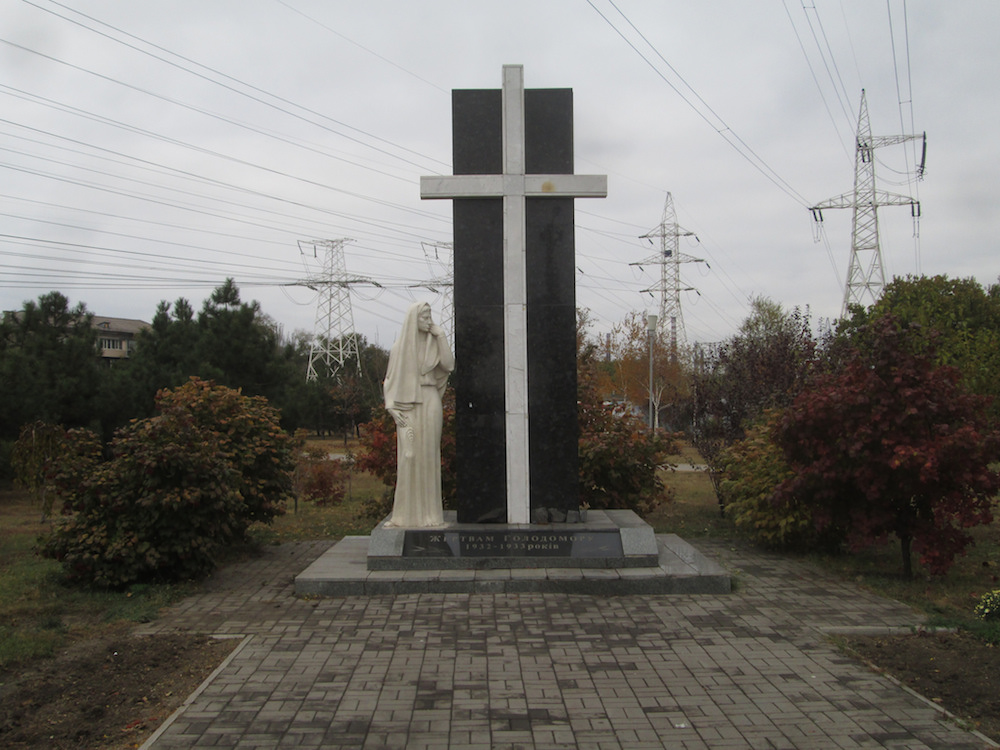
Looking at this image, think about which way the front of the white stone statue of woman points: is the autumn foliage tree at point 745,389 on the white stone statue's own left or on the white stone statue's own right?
on the white stone statue's own left

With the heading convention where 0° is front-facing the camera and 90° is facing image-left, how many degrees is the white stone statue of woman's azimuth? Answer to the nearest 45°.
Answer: approximately 315°

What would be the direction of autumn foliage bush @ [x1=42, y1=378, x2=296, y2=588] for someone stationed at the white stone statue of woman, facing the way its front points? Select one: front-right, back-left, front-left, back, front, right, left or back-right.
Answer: back-right

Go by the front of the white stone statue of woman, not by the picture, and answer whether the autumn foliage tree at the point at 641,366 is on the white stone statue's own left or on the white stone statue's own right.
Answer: on the white stone statue's own left
